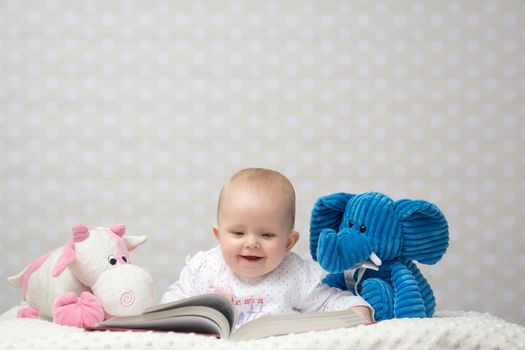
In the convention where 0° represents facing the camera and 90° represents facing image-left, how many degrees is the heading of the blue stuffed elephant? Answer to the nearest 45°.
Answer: approximately 45°
